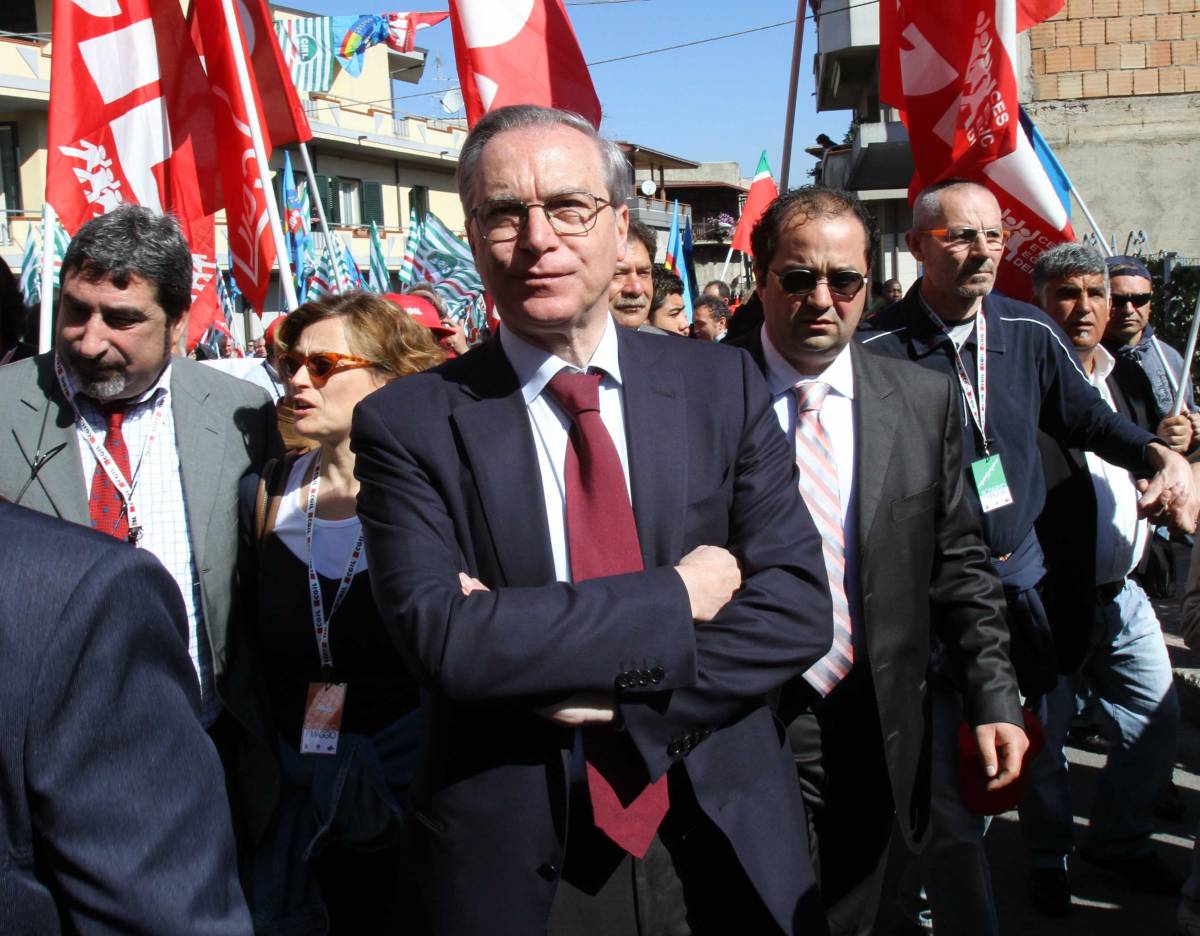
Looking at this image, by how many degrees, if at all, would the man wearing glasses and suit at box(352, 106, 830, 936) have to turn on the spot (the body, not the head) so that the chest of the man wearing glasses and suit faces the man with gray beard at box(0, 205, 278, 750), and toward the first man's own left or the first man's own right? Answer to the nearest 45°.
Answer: approximately 135° to the first man's own right

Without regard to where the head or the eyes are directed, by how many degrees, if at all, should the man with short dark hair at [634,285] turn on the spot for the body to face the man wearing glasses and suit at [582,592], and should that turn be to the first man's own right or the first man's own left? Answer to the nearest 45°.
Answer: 0° — they already face them

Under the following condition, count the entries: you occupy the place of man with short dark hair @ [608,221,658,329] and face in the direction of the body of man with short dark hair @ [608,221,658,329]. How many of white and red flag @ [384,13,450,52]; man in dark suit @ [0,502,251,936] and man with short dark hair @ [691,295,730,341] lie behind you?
2

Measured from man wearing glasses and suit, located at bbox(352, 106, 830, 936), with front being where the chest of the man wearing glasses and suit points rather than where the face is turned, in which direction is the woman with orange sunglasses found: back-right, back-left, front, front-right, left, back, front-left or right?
back-right

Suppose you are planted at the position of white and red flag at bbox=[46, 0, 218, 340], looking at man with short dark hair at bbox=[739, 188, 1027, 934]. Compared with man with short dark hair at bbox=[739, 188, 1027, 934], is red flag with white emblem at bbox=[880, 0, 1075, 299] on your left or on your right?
left

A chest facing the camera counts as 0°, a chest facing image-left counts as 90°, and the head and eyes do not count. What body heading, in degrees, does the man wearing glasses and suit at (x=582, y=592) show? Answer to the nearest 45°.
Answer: approximately 0°
